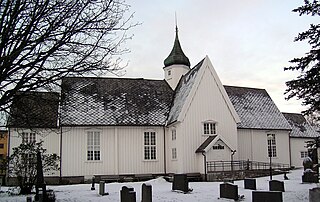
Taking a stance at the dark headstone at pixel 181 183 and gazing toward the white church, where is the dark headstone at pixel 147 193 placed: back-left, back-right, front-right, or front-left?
back-left

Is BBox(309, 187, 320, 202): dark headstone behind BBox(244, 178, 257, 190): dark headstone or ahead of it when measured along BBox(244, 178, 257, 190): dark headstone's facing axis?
ahead

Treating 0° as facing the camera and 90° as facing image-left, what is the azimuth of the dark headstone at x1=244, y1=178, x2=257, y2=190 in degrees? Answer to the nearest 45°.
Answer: approximately 0°

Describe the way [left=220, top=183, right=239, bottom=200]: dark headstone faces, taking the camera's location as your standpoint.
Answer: facing the viewer

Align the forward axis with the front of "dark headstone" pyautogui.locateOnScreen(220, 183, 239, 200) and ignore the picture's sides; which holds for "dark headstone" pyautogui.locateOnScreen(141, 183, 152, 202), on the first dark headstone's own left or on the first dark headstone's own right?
on the first dark headstone's own right

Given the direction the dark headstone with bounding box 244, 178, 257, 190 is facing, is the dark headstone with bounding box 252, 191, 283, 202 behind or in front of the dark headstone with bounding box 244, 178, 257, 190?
in front

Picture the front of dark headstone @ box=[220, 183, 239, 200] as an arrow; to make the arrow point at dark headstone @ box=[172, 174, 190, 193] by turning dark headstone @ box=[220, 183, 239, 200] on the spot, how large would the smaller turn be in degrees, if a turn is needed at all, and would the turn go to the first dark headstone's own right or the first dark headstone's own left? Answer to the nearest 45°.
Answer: approximately 135° to the first dark headstone's own right

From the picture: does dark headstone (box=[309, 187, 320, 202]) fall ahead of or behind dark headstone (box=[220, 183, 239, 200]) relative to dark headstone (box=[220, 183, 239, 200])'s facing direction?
ahead

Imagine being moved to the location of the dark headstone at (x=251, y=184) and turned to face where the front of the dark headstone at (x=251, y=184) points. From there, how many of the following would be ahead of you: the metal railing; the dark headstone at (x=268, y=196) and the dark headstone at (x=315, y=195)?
2

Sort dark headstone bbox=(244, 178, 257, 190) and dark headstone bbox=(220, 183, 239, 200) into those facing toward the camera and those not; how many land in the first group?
2
